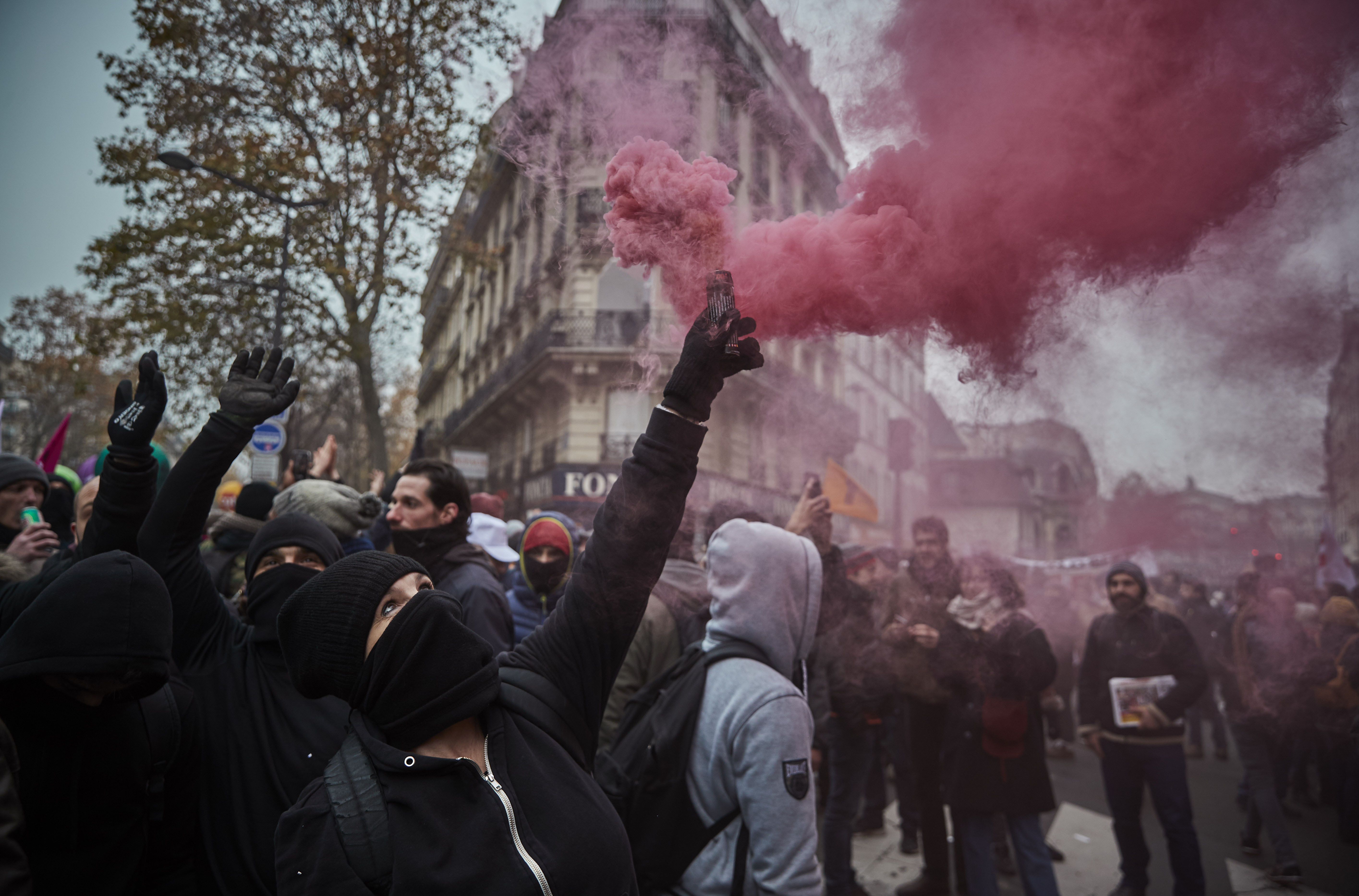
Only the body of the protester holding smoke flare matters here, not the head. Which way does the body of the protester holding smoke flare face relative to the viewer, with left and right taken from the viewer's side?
facing the viewer and to the right of the viewer

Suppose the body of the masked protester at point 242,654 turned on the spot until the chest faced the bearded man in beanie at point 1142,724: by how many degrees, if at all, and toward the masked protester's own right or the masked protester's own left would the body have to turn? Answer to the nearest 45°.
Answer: approximately 90° to the masked protester's own left

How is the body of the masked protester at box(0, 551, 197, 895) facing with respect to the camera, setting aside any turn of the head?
toward the camera

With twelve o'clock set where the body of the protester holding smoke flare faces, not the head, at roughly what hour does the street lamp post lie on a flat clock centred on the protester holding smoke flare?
The street lamp post is roughly at 7 o'clock from the protester holding smoke flare.

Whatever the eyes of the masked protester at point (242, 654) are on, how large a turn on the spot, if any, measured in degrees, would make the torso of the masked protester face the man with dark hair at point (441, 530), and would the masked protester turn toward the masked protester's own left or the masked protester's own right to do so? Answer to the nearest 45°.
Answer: approximately 135° to the masked protester's own left

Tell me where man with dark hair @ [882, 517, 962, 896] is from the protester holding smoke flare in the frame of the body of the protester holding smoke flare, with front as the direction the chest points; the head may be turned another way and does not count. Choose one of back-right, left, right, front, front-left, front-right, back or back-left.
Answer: left

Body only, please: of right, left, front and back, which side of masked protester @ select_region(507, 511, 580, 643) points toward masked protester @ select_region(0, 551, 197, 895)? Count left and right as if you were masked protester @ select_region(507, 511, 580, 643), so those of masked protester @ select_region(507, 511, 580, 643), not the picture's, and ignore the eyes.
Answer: front
